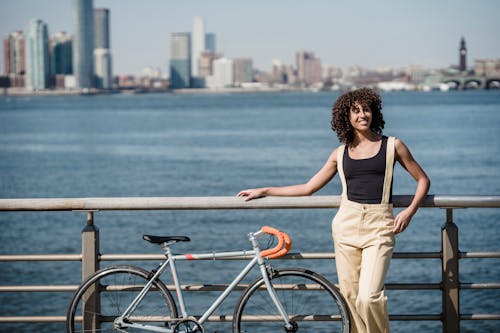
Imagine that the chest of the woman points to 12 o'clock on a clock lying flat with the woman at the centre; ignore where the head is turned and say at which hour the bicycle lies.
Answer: The bicycle is roughly at 3 o'clock from the woman.

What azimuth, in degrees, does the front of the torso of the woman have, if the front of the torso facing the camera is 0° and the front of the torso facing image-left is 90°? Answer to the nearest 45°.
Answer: approximately 0°

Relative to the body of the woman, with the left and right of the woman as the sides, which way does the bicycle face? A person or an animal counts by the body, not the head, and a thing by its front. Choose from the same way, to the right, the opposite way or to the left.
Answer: to the left

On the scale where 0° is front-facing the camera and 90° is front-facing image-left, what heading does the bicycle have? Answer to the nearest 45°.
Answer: approximately 270°

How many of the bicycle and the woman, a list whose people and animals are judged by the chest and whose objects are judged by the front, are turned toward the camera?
1

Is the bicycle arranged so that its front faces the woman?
yes
